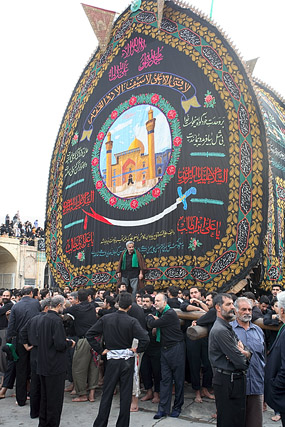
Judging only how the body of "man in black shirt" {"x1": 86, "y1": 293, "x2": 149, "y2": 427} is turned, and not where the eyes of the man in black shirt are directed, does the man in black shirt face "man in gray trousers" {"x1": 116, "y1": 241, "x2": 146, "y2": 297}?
yes

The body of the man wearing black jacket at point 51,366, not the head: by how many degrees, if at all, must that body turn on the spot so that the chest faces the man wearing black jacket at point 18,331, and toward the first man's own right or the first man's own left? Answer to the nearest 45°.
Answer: approximately 45° to the first man's own left

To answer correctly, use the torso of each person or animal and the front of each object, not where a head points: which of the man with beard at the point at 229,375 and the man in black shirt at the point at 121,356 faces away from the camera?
the man in black shirt

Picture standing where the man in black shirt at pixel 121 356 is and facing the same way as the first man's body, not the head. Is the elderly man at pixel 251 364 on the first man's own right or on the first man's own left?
on the first man's own right

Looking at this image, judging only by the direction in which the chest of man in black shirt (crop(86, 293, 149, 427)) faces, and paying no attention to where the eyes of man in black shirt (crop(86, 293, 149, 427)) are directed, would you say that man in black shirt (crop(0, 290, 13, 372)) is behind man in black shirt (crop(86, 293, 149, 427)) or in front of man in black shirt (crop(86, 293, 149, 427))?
in front

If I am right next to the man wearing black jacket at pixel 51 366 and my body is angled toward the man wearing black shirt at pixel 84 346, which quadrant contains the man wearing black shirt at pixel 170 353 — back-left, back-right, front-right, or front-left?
front-right

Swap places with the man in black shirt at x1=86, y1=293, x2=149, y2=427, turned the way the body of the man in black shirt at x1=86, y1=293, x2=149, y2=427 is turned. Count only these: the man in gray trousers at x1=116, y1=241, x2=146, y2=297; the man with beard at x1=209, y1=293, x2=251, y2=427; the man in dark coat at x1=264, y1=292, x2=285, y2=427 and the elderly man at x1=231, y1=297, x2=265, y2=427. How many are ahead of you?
1

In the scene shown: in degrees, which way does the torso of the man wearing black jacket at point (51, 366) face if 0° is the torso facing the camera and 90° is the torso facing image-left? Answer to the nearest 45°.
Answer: approximately 225°

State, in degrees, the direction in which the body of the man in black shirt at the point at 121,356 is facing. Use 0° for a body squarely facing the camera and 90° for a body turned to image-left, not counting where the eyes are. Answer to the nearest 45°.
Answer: approximately 180°
